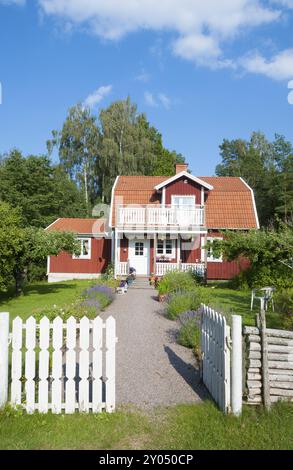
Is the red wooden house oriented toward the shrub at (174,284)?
yes

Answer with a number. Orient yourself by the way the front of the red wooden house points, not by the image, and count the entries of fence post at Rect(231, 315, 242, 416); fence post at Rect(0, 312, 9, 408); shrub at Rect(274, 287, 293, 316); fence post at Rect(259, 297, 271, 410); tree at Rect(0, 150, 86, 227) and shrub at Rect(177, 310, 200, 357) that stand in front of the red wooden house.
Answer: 5

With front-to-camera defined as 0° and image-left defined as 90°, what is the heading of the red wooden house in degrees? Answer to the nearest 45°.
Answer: approximately 0°

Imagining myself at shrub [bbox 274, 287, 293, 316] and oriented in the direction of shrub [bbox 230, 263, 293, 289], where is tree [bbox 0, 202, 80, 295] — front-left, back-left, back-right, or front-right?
front-left

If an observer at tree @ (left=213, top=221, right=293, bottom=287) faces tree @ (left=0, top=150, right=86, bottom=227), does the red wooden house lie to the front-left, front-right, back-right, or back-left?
front-right

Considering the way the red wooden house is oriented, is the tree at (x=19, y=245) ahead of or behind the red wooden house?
ahead

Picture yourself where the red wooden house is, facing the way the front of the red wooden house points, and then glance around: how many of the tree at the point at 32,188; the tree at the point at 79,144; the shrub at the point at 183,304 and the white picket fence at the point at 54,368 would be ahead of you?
2

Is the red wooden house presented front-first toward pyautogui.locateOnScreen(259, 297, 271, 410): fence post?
yes

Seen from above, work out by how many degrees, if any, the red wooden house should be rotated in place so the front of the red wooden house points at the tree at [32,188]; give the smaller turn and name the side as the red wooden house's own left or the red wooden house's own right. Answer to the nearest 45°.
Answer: approximately 135° to the red wooden house's own right

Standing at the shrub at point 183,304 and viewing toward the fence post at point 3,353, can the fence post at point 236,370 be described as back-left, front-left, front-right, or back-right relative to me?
front-left

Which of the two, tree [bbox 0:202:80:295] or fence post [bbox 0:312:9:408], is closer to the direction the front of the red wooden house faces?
the fence post

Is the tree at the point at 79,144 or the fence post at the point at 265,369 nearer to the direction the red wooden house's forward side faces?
the fence post

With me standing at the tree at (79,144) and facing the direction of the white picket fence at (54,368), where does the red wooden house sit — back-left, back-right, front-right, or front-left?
front-left

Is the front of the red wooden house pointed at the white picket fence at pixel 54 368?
yes

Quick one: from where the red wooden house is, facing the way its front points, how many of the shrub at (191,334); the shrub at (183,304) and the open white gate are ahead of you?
3

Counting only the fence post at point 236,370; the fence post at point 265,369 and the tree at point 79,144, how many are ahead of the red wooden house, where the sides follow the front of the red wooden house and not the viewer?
2

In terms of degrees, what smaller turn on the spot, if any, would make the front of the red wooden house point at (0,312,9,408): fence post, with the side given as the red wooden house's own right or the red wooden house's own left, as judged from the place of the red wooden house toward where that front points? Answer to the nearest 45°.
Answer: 0° — it already faces it
